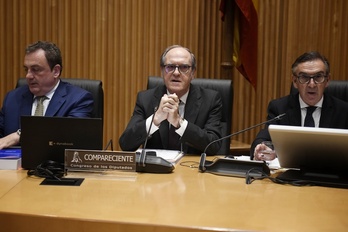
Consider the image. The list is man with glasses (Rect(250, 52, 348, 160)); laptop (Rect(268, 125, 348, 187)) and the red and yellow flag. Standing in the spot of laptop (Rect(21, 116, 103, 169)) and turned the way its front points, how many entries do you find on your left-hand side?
0

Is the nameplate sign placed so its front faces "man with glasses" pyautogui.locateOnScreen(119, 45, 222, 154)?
no

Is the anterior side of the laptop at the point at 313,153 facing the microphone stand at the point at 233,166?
no

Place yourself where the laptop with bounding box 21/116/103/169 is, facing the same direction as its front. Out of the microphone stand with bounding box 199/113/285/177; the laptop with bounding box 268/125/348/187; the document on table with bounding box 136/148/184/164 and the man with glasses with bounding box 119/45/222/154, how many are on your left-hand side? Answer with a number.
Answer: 0

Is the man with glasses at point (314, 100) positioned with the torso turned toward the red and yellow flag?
no

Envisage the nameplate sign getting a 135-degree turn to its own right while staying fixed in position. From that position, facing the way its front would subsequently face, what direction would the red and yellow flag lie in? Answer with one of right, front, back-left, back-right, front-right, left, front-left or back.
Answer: right

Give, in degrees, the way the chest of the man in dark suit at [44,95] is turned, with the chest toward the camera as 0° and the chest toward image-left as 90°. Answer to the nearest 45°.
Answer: approximately 45°

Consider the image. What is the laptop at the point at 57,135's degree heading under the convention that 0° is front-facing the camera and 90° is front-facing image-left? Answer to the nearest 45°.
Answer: approximately 180°

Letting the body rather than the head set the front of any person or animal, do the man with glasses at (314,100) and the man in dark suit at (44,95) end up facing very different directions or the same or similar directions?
same or similar directions

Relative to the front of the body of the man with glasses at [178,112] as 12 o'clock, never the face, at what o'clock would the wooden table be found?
The wooden table is roughly at 12 o'clock from the man with glasses.

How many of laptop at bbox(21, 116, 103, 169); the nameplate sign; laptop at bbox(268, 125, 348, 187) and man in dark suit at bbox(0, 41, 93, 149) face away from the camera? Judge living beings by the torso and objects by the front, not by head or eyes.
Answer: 2

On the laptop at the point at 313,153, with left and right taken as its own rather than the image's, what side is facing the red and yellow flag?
front

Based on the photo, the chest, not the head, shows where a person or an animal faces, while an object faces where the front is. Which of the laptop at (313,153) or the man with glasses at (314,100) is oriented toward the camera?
the man with glasses

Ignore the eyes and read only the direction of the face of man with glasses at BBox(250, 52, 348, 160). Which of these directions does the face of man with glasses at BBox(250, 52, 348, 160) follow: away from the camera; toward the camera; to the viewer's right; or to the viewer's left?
toward the camera

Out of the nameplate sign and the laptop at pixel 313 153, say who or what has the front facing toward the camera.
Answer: the nameplate sign

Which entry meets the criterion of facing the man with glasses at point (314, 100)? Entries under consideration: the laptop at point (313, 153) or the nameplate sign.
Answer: the laptop

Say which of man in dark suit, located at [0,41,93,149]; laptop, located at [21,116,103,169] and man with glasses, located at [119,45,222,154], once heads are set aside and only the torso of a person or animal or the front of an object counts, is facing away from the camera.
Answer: the laptop

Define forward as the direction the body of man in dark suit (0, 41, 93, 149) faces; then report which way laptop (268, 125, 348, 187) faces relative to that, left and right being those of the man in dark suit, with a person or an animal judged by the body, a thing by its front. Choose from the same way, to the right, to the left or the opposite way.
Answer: the opposite way
